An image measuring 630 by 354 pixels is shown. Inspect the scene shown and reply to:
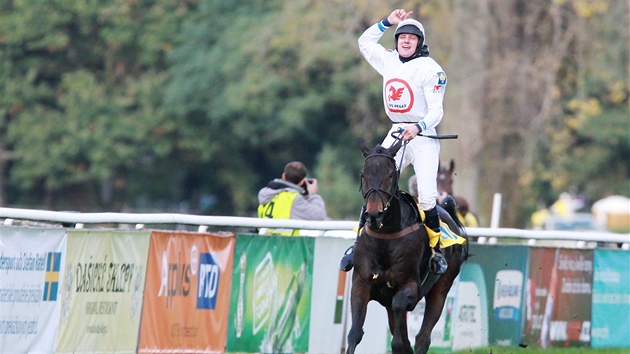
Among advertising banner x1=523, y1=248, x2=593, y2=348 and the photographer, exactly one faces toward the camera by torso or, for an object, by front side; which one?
the advertising banner

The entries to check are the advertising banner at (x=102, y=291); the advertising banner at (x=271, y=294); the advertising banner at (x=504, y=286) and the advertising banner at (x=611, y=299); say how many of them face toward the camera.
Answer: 4

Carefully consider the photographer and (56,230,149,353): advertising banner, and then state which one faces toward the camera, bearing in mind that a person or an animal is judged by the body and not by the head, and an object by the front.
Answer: the advertising banner

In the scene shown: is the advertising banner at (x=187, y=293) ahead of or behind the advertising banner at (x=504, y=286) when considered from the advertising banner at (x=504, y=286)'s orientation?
ahead

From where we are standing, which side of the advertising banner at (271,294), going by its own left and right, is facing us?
front

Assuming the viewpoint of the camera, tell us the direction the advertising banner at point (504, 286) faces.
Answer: facing the viewer

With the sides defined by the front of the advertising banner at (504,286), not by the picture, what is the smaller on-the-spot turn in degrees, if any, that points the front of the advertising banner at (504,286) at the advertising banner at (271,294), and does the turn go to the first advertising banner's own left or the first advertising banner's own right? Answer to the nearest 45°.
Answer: approximately 45° to the first advertising banner's own right

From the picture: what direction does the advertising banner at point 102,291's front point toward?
toward the camera

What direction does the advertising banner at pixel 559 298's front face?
toward the camera

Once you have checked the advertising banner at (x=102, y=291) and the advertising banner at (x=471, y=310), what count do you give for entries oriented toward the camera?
2
